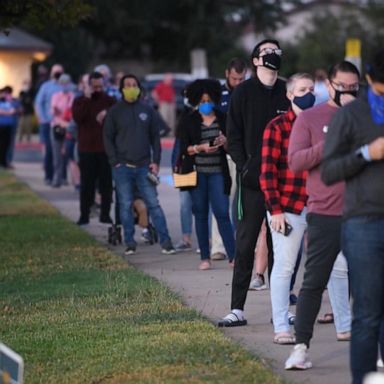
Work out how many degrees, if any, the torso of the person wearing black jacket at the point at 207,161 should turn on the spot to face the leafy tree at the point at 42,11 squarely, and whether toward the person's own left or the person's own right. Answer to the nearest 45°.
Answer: approximately 135° to the person's own right

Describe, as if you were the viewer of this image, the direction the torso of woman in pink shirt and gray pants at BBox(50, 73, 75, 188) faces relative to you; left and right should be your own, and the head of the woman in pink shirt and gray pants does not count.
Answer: facing the viewer and to the right of the viewer

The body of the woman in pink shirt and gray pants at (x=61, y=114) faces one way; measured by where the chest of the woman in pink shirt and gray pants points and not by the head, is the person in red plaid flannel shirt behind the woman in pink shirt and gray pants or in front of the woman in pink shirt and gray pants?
in front

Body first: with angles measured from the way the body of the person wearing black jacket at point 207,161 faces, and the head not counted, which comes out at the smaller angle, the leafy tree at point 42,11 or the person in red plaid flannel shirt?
the person in red plaid flannel shirt

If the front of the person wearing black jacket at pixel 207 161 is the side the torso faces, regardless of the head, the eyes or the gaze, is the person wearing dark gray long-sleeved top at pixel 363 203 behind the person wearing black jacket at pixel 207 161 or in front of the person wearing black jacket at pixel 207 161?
in front

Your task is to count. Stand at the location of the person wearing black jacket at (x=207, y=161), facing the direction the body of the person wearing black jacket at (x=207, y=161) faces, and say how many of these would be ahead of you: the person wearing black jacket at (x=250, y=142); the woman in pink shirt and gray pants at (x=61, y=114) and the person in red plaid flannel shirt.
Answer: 2

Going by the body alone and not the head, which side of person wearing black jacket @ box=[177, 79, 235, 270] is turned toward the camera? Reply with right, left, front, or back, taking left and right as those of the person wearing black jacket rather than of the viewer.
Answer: front

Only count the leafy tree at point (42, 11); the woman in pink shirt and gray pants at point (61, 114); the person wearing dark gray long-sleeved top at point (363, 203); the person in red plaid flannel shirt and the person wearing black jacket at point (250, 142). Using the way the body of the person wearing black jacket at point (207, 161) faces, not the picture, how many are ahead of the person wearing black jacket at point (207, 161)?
3

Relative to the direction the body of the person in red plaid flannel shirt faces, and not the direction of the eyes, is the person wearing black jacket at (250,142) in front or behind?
behind

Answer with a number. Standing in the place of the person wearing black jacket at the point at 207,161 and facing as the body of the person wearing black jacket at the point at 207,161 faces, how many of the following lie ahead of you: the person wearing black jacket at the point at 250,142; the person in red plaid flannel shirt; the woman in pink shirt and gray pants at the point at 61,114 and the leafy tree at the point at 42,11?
2

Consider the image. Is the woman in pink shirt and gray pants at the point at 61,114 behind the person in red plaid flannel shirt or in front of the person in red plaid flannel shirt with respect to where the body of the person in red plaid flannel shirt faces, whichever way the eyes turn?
behind
